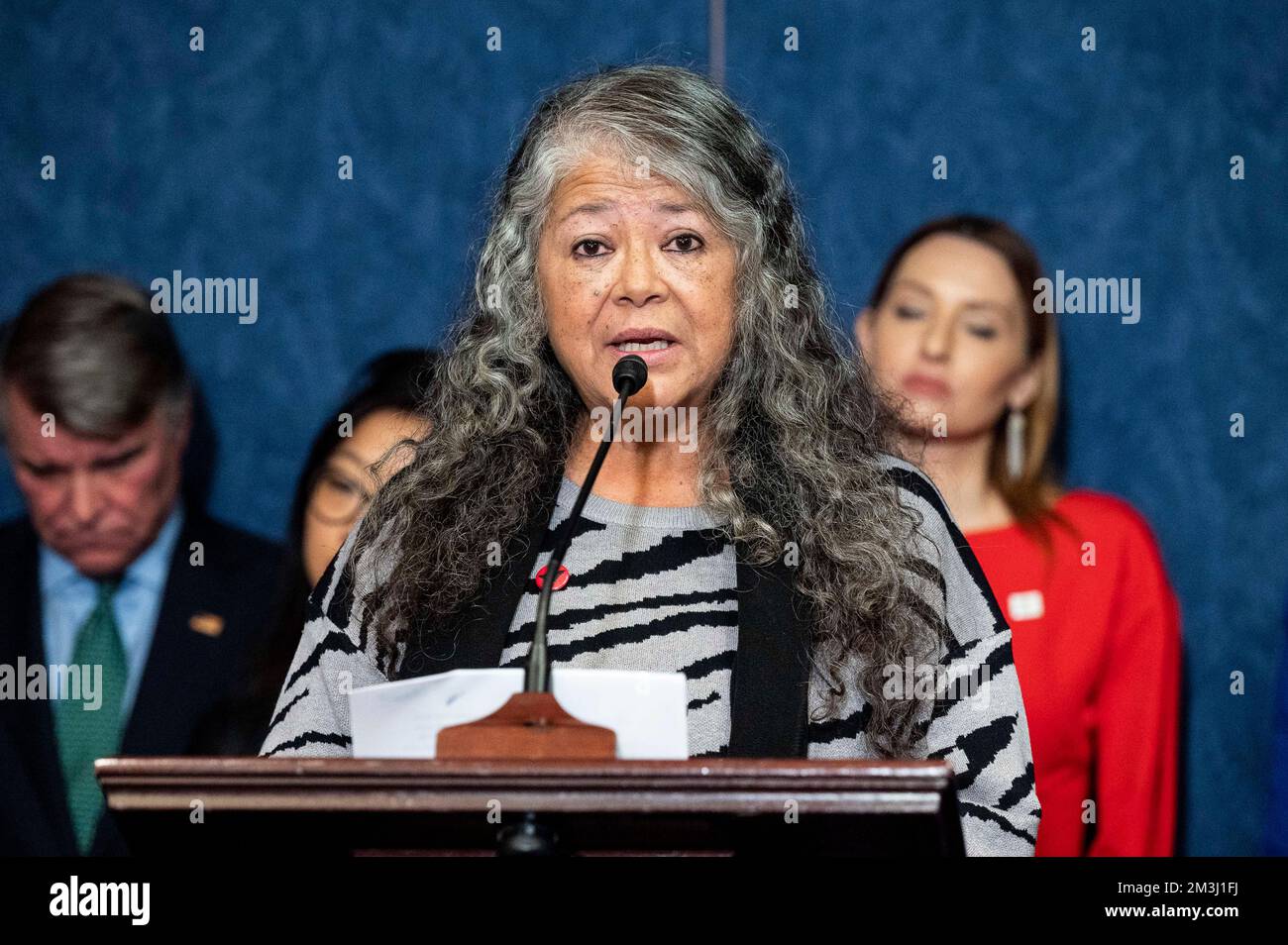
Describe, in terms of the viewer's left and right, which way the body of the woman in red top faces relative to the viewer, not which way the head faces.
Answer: facing the viewer and to the left of the viewer

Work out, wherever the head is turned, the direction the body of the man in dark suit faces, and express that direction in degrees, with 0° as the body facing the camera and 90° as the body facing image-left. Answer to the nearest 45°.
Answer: approximately 0°

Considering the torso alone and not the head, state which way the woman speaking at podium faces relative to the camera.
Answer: toward the camera

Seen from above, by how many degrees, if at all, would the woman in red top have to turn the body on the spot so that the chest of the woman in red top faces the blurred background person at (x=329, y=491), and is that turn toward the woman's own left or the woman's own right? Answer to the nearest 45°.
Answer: approximately 45° to the woman's own right

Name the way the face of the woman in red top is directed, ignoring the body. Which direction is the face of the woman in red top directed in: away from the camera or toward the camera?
toward the camera

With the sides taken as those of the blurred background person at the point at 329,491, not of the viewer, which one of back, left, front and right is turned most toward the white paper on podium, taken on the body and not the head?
front

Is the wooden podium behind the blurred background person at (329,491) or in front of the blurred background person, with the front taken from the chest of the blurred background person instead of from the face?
in front

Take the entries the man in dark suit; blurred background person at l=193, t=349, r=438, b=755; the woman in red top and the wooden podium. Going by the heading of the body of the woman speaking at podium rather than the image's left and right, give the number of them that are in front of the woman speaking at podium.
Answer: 1

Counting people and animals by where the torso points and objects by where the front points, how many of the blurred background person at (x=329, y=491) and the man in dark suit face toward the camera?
2

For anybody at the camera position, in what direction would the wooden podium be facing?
facing the viewer

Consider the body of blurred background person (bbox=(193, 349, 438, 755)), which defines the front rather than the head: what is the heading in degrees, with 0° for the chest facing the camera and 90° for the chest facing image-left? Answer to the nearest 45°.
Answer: approximately 0°
